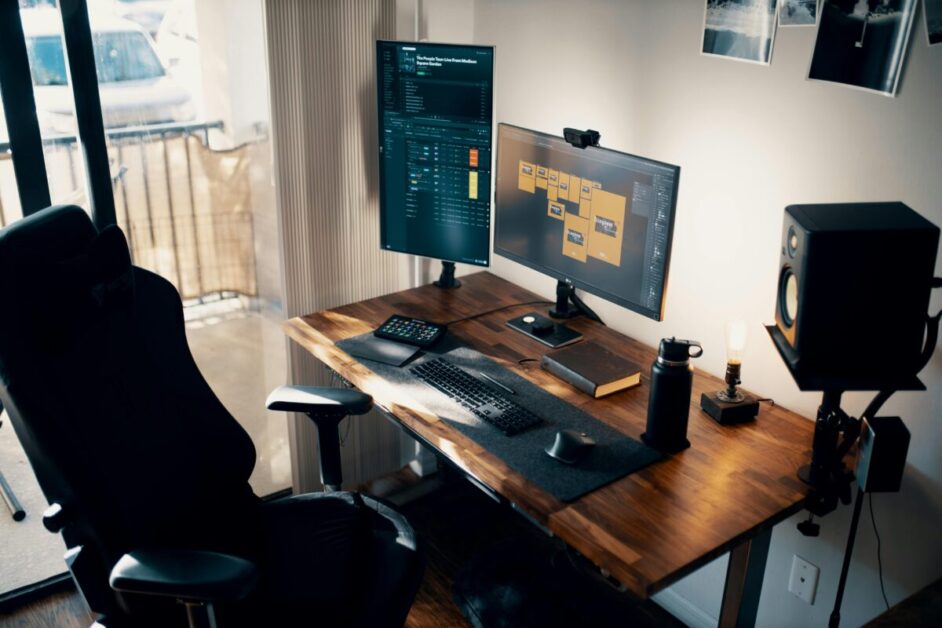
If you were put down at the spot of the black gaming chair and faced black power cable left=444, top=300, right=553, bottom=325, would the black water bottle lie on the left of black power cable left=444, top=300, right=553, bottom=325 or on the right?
right

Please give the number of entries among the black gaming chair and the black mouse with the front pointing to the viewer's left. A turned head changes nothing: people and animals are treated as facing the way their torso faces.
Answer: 0

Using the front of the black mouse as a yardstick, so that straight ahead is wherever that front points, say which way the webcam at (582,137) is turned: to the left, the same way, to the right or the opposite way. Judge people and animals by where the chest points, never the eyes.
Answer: the opposite way

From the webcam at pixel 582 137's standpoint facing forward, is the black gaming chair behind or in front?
in front

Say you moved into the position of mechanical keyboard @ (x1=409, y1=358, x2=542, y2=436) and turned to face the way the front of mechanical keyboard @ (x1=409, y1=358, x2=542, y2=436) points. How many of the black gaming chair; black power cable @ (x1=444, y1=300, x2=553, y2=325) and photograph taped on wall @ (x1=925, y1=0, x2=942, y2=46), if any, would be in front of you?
1

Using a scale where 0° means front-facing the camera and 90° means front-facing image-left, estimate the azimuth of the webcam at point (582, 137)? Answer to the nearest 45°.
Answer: approximately 45°
